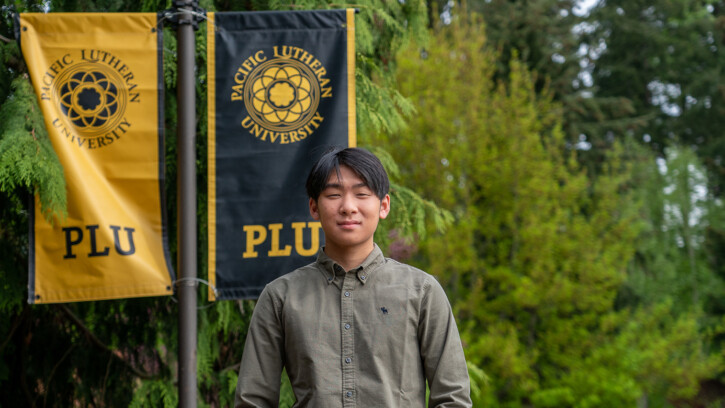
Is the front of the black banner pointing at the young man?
yes

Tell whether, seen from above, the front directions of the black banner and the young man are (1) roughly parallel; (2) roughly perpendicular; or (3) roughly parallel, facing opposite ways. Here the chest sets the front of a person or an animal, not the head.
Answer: roughly parallel

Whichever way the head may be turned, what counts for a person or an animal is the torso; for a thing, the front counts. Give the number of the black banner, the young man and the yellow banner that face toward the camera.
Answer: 3

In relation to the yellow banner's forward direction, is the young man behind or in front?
in front

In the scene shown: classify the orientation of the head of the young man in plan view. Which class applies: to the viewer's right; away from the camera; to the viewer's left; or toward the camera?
toward the camera

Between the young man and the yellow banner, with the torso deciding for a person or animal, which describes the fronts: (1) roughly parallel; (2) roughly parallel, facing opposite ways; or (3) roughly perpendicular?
roughly parallel

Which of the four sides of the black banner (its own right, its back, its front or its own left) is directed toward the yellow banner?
right

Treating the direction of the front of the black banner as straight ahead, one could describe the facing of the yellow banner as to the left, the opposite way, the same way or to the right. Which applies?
the same way

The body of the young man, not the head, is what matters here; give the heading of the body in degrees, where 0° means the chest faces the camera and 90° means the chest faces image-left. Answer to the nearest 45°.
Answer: approximately 0°

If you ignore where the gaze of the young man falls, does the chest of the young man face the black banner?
no

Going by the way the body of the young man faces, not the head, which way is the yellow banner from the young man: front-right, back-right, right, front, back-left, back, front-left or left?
back-right

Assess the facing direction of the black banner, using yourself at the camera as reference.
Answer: facing the viewer

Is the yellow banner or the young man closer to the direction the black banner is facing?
the young man

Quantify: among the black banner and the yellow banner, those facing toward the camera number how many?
2
